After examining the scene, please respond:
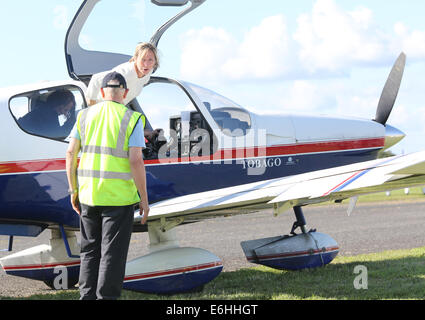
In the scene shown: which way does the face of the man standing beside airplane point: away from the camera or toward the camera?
away from the camera

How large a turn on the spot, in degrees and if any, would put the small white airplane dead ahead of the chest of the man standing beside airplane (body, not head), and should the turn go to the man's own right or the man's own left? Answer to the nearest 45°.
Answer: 0° — they already face it

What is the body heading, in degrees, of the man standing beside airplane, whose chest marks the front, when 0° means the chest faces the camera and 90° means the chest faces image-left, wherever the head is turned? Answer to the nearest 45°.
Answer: approximately 180°
